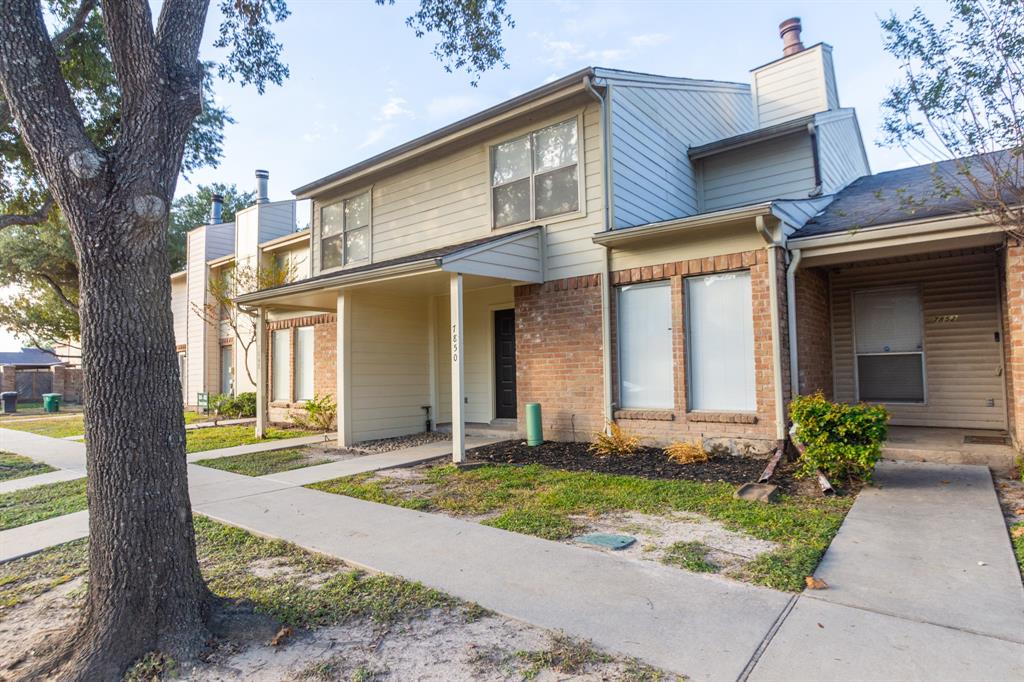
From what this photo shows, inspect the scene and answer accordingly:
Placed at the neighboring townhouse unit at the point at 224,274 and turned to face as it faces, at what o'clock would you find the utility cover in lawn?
The utility cover in lawn is roughly at 10 o'clock from the neighboring townhouse unit.

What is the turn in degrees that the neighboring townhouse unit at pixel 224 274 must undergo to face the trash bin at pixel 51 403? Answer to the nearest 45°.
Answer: approximately 90° to its right

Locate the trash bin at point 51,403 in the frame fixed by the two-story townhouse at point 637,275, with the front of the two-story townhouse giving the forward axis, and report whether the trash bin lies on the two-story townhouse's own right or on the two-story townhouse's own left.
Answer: on the two-story townhouse's own right

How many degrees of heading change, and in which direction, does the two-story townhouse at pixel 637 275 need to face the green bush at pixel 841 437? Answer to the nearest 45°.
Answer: approximately 90° to its left

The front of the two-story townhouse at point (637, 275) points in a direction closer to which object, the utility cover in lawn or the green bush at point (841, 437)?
the utility cover in lawn

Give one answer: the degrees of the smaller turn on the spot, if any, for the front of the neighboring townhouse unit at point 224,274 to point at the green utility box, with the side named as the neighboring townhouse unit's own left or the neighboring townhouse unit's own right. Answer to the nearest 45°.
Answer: approximately 45° to the neighboring townhouse unit's own left
